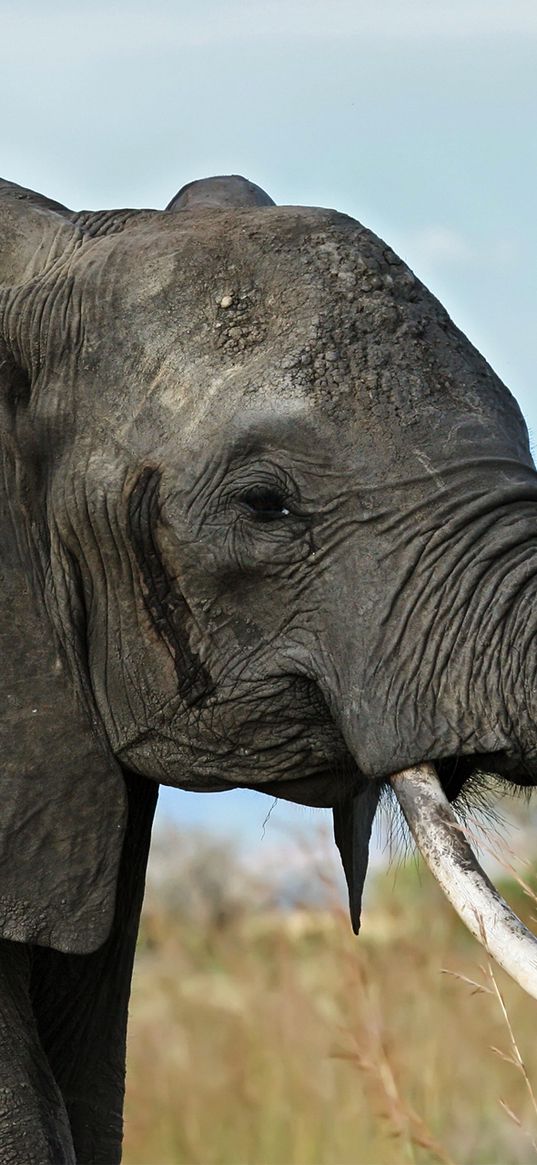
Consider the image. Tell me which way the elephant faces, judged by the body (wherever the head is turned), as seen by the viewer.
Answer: to the viewer's right
